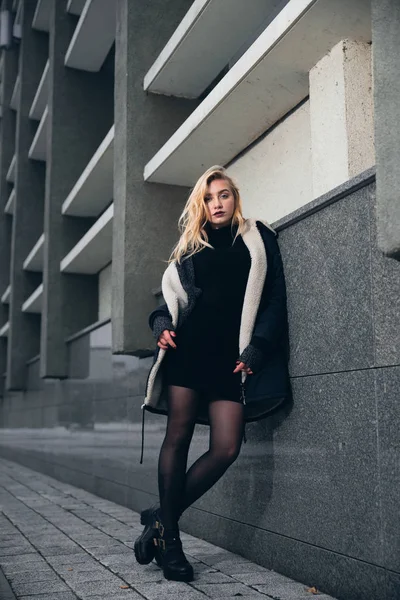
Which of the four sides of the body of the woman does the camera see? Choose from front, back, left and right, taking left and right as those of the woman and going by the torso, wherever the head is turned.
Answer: front
